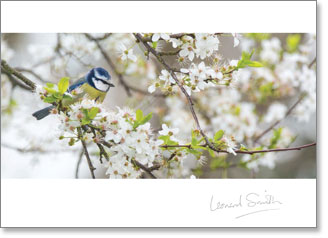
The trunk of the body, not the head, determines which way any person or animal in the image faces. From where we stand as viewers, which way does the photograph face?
facing the viewer
